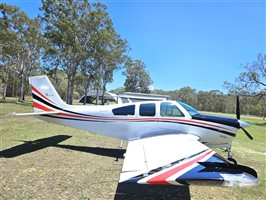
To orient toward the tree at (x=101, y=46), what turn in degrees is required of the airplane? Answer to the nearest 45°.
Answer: approximately 90° to its left

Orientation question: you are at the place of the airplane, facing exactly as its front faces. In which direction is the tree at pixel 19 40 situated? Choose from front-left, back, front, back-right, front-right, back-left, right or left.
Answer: back-left

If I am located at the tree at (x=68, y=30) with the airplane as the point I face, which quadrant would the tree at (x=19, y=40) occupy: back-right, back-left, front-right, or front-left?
back-right

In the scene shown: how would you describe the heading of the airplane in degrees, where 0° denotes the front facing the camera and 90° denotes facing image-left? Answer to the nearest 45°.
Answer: approximately 270°

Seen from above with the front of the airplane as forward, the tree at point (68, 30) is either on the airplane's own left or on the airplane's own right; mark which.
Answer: on the airplane's own left
